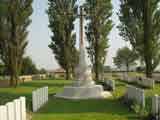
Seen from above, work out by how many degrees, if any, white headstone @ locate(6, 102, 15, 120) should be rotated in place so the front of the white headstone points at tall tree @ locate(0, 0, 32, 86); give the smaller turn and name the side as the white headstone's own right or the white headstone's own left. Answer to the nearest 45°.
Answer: approximately 135° to the white headstone's own left

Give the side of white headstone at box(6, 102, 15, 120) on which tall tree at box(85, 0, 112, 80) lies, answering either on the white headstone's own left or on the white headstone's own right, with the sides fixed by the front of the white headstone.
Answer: on the white headstone's own left

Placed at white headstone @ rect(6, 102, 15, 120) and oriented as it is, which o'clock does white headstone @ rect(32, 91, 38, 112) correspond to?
white headstone @ rect(32, 91, 38, 112) is roughly at 8 o'clock from white headstone @ rect(6, 102, 15, 120).

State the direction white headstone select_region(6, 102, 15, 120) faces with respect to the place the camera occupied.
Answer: facing the viewer and to the right of the viewer

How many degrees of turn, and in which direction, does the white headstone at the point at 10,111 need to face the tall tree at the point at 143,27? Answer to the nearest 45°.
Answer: approximately 90° to its left

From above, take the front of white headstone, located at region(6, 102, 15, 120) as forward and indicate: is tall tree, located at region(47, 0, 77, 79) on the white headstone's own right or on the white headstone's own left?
on the white headstone's own left
